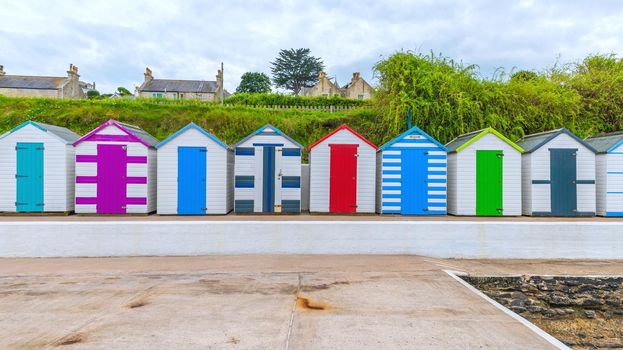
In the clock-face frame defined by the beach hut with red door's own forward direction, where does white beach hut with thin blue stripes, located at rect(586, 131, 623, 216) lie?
The white beach hut with thin blue stripes is roughly at 9 o'clock from the beach hut with red door.

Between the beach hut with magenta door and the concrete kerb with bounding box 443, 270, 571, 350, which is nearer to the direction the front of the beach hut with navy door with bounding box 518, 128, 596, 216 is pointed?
the concrete kerb

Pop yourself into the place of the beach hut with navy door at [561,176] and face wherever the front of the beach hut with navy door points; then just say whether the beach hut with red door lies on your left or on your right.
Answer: on your right

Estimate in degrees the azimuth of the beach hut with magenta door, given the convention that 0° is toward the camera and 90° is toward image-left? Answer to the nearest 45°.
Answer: approximately 0°
